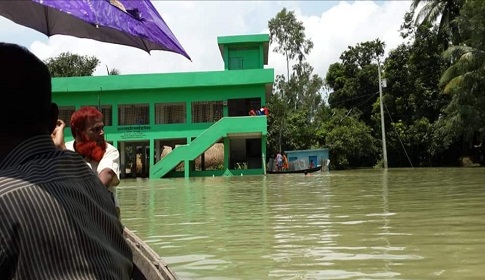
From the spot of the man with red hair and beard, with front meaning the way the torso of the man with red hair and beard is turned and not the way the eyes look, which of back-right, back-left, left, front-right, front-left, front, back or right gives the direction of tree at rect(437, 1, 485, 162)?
left

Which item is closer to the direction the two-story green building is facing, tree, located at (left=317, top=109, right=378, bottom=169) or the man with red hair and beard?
the man with red hair and beard

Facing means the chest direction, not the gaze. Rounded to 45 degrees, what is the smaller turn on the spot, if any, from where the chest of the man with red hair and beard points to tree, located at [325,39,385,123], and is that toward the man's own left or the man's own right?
approximately 90° to the man's own left

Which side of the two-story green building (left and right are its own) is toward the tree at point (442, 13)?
left

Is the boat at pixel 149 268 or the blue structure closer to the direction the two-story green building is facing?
the boat

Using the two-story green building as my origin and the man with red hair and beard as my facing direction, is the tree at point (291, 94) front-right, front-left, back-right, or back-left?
back-left

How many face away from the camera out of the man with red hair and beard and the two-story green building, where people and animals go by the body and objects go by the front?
0

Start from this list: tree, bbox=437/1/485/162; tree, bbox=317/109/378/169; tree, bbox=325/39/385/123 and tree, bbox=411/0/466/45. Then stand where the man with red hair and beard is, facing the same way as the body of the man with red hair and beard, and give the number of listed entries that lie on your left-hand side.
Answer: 4

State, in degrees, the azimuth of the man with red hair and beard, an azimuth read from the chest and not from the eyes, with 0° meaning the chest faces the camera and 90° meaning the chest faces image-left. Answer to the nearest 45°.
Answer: approximately 315°

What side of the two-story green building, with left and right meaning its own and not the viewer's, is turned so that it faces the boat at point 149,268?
front

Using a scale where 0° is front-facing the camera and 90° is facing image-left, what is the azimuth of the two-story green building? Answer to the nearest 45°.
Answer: approximately 0°

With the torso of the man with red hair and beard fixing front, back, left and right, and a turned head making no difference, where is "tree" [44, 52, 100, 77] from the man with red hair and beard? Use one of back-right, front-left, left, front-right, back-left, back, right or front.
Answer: back-left

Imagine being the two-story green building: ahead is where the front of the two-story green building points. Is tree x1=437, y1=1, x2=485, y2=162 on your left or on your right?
on your left

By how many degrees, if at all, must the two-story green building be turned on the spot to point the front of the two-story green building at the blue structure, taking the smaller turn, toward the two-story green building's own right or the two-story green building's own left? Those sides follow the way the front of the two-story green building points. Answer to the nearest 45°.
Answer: approximately 90° to the two-story green building's own left
